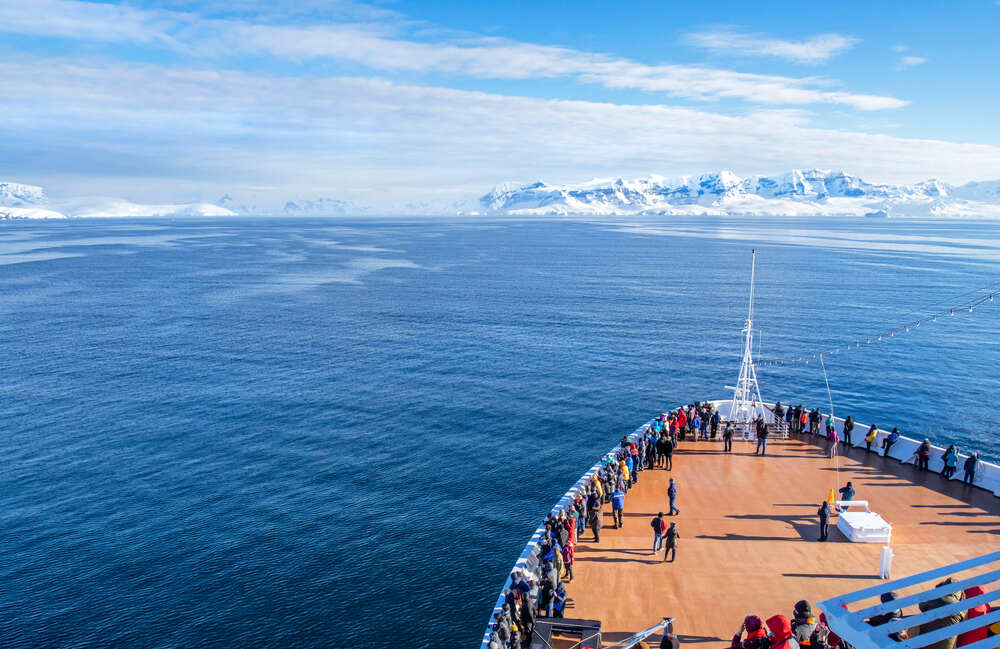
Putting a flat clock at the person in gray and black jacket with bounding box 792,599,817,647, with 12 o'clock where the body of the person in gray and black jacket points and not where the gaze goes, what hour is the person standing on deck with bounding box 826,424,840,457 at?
The person standing on deck is roughly at 12 o'clock from the person in gray and black jacket.

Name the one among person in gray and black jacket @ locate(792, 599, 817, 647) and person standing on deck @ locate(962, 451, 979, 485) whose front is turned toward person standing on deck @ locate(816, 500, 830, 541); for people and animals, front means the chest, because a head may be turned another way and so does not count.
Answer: the person in gray and black jacket

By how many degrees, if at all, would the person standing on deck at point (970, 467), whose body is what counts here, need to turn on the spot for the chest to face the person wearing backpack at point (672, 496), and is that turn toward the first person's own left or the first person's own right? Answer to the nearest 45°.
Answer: approximately 180°

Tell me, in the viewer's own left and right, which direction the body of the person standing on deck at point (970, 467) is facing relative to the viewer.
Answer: facing away from the viewer and to the right of the viewer

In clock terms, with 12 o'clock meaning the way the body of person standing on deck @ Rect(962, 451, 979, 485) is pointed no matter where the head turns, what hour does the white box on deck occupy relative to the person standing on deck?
The white box on deck is roughly at 5 o'clock from the person standing on deck.

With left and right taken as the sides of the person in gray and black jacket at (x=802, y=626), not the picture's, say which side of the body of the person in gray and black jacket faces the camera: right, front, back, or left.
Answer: back

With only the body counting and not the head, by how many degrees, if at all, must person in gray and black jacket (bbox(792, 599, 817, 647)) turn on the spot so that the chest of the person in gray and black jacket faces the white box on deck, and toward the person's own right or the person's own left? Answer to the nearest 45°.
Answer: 0° — they already face it

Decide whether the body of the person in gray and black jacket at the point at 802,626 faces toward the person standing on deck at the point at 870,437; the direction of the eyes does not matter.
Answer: yes
